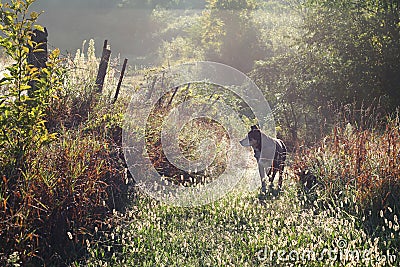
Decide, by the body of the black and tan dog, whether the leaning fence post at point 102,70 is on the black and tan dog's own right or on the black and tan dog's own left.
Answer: on the black and tan dog's own right

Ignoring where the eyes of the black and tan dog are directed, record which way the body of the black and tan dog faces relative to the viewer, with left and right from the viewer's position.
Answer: facing the viewer and to the left of the viewer
